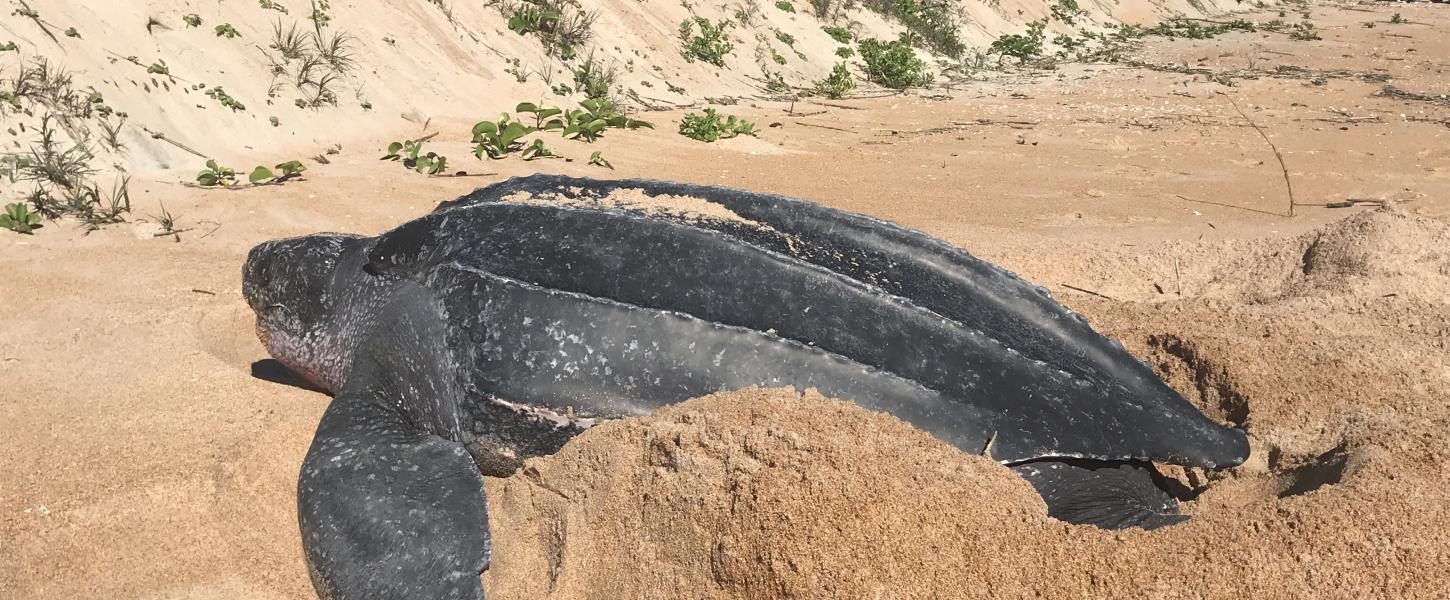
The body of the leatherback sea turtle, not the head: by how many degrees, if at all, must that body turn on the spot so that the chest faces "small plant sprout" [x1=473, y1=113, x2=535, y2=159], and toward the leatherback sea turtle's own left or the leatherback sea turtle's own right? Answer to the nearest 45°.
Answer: approximately 90° to the leatherback sea turtle's own right

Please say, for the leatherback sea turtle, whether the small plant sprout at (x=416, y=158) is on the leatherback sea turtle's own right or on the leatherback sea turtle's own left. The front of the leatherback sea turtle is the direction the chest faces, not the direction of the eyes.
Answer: on the leatherback sea turtle's own right

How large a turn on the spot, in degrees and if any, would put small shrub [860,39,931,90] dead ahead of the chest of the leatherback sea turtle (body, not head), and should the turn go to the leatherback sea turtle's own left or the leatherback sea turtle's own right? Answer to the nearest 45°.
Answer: approximately 90° to the leatherback sea turtle's own right

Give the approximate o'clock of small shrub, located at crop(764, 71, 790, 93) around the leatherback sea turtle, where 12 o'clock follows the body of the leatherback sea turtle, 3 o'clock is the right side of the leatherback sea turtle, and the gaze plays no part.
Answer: The small shrub is roughly at 3 o'clock from the leatherback sea turtle.

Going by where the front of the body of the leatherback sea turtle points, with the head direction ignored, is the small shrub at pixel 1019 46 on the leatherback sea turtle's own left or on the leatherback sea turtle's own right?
on the leatherback sea turtle's own right

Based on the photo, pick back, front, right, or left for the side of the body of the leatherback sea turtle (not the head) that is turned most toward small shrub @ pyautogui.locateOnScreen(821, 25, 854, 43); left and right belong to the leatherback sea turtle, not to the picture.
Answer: right

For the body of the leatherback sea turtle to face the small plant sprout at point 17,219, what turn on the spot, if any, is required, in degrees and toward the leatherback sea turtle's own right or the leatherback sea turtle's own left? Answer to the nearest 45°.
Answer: approximately 45° to the leatherback sea turtle's own right

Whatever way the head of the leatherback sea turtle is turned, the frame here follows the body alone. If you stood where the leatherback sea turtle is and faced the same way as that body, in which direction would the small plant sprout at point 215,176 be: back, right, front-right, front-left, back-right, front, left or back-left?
front-right

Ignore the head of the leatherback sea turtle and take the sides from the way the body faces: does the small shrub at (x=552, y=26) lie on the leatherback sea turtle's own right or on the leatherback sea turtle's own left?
on the leatherback sea turtle's own right

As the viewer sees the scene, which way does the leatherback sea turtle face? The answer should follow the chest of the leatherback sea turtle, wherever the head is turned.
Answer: to the viewer's left

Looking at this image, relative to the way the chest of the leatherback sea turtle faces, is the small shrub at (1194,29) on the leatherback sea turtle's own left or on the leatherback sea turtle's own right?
on the leatherback sea turtle's own right

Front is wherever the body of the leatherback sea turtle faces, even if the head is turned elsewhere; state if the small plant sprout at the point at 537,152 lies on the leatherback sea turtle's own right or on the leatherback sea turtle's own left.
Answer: on the leatherback sea turtle's own right
